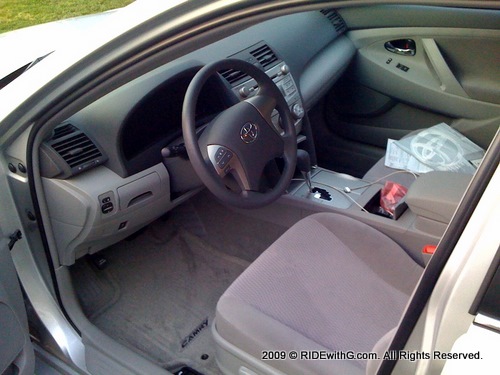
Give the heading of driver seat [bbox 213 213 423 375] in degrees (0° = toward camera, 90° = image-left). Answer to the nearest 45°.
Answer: approximately 135°
